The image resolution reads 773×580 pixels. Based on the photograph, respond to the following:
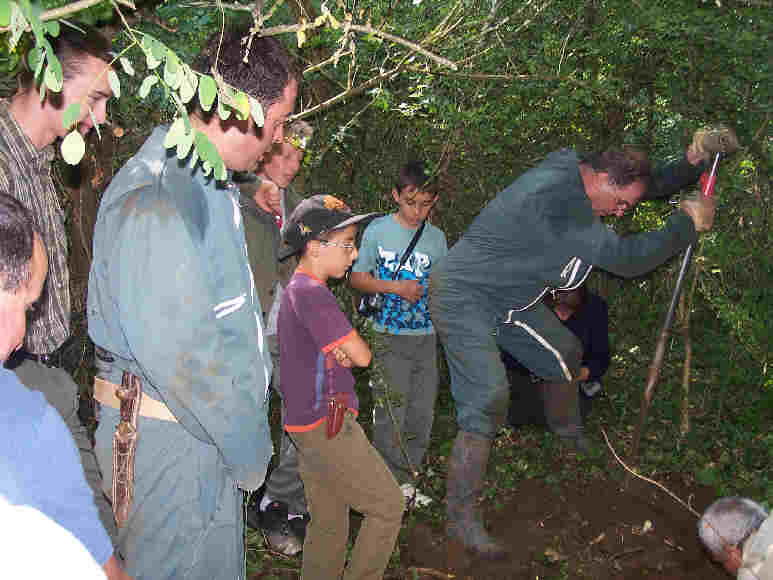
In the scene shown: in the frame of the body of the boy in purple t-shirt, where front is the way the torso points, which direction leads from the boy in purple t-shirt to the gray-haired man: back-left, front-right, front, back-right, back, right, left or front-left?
front-right

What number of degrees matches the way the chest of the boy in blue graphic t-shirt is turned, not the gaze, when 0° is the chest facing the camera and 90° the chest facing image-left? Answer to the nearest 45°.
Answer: approximately 0°

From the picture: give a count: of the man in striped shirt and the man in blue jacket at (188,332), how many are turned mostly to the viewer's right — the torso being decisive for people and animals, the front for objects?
2

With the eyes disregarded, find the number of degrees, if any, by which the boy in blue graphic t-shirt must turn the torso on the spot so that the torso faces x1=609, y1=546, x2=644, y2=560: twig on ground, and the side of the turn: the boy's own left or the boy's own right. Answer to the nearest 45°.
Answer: approximately 45° to the boy's own left

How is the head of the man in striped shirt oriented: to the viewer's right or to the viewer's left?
to the viewer's right

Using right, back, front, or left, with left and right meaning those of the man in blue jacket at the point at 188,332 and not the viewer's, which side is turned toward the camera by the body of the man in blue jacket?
right

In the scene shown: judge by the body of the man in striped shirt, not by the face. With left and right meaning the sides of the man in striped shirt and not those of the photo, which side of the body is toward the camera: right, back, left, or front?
right

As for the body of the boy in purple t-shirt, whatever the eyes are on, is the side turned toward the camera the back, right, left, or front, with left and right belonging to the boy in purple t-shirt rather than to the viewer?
right
